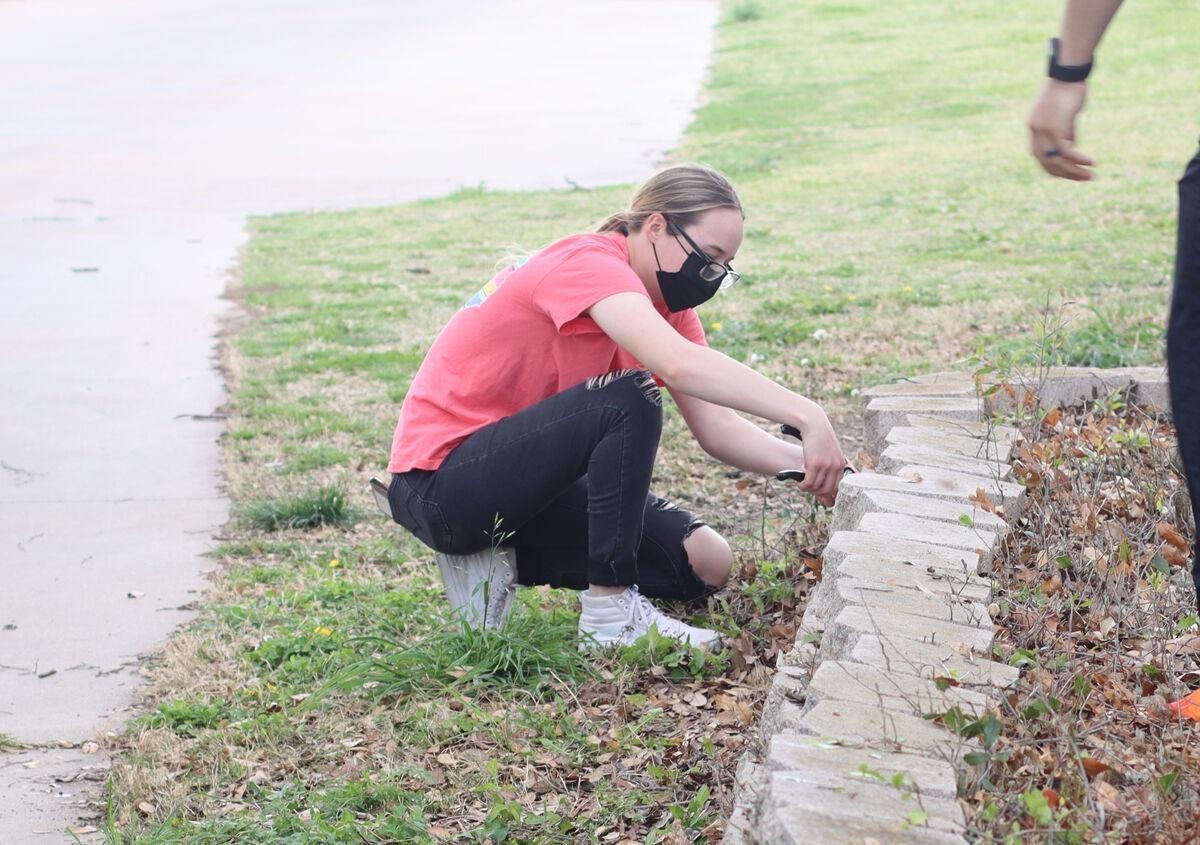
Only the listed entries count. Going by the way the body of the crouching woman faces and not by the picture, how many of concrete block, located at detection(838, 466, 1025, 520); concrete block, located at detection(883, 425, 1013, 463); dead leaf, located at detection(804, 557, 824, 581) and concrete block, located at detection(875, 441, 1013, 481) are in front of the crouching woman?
4

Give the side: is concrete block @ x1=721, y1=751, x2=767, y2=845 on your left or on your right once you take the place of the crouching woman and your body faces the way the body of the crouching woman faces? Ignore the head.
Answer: on your right

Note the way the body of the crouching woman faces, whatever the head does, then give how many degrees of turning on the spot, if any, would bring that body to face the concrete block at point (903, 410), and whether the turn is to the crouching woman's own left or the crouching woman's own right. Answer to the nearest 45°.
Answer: approximately 45° to the crouching woman's own left

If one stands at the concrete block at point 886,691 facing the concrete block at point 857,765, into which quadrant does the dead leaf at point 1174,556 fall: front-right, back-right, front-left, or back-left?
back-left

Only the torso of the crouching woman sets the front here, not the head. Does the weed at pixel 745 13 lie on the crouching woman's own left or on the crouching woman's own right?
on the crouching woman's own left

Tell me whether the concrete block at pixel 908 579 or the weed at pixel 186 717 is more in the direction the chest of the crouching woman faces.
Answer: the concrete block

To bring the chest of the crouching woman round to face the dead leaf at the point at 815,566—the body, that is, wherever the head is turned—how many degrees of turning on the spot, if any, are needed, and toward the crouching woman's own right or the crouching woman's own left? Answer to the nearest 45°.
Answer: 0° — they already face it

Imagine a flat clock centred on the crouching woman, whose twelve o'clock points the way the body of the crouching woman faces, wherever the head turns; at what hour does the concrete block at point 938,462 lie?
The concrete block is roughly at 12 o'clock from the crouching woman.

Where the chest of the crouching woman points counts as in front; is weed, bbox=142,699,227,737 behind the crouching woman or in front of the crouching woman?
behind

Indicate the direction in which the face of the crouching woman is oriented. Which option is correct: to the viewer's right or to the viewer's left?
to the viewer's right

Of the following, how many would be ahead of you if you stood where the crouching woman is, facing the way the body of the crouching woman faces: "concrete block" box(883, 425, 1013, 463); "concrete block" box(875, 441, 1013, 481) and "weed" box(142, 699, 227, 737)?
2

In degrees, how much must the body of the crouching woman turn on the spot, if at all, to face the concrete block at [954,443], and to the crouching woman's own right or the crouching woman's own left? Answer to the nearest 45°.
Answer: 0° — they already face it

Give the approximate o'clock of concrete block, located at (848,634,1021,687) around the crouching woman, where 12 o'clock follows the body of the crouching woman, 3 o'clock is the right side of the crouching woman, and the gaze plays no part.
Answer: The concrete block is roughly at 2 o'clock from the crouching woman.

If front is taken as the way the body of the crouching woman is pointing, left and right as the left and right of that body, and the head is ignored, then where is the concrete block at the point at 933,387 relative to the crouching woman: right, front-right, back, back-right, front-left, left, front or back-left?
front-left

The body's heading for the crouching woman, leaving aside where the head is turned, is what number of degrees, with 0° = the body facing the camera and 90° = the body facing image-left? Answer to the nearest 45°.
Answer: approximately 270°
